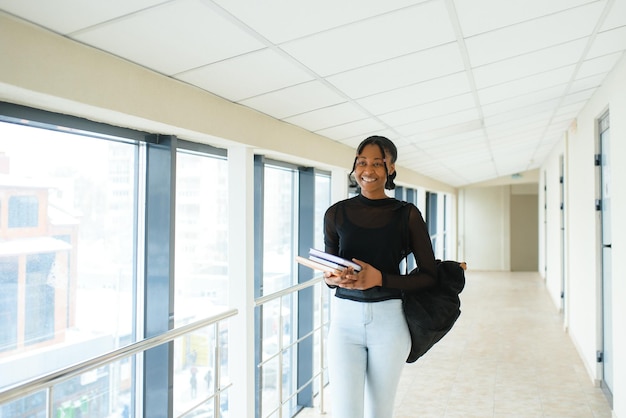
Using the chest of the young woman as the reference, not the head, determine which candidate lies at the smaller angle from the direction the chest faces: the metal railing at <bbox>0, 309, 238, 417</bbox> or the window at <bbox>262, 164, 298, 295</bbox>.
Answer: the metal railing

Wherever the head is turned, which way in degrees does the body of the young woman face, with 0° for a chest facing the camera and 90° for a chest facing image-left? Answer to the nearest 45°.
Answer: approximately 0°

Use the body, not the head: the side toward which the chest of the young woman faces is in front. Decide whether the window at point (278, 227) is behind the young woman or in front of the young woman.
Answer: behind

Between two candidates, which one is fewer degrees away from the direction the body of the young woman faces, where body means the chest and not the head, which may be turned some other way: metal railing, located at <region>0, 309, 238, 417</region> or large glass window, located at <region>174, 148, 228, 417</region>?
the metal railing

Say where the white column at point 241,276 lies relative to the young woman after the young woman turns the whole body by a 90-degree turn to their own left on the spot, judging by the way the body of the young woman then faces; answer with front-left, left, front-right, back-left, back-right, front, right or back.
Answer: back-left

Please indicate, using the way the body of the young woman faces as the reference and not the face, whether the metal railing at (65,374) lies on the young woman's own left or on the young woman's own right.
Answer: on the young woman's own right
